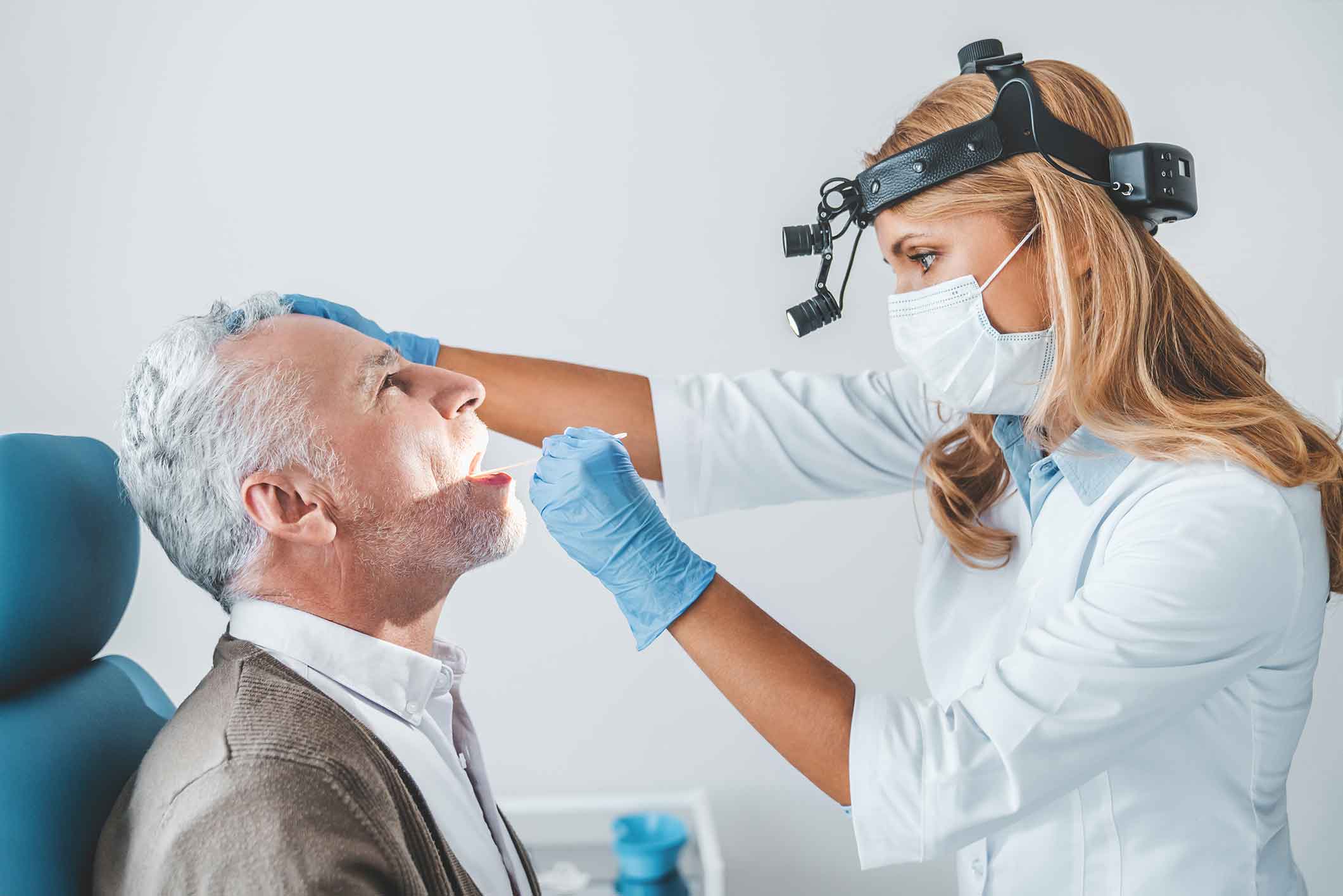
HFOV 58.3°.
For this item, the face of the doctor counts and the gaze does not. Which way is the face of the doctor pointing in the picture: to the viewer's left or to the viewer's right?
to the viewer's left

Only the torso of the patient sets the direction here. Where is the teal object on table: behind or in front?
in front

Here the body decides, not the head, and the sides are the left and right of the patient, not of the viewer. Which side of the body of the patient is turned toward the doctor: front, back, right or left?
front

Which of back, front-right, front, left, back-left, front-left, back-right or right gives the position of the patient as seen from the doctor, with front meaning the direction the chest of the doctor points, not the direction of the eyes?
front

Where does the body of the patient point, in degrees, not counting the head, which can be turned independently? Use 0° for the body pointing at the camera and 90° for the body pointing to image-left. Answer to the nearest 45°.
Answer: approximately 270°

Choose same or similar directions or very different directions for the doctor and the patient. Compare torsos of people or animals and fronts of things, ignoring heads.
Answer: very different directions

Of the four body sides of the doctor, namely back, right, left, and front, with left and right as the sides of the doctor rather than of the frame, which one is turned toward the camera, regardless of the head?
left

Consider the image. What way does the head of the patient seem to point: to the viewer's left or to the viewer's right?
to the viewer's right

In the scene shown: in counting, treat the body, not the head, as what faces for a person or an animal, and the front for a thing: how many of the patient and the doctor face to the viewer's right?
1

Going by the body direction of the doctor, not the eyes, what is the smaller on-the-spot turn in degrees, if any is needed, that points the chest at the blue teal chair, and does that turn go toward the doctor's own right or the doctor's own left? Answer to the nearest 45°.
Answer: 0° — they already face it

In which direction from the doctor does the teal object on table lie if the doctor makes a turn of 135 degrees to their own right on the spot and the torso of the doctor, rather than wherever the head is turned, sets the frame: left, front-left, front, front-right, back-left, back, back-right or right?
left
